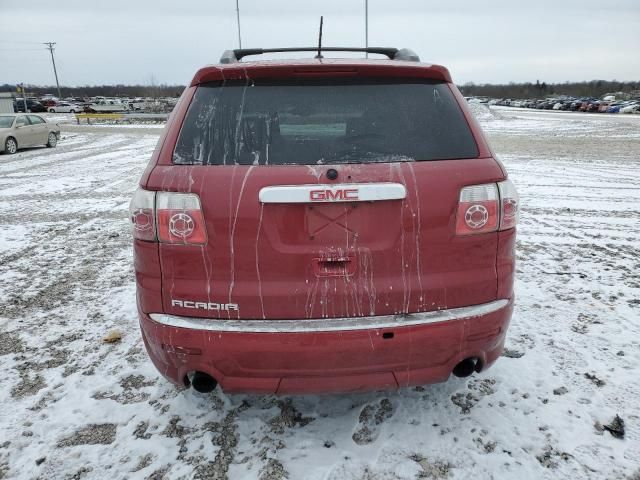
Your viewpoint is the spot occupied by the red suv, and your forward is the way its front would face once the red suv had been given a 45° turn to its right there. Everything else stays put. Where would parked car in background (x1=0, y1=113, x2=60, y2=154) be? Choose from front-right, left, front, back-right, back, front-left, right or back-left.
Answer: left

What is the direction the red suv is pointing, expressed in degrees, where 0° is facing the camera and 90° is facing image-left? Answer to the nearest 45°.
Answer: approximately 180°
